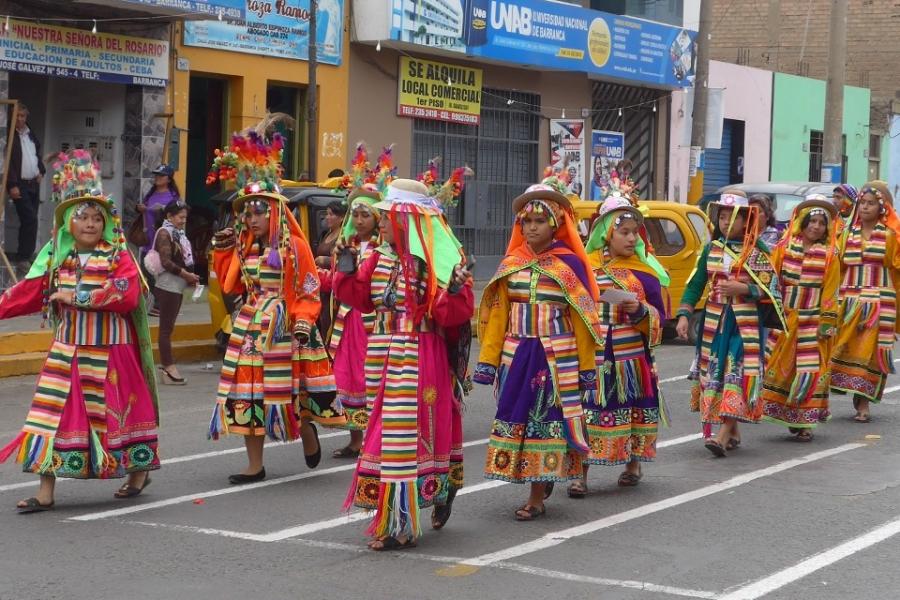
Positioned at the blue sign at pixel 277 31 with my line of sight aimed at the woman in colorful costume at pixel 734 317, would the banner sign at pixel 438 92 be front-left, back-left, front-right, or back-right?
back-left

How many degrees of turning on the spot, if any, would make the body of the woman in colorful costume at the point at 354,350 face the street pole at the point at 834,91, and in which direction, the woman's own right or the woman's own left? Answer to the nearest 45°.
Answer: approximately 180°

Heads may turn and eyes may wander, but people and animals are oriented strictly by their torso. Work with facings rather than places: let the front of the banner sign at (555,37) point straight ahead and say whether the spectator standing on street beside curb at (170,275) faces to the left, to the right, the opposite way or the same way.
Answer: to the left

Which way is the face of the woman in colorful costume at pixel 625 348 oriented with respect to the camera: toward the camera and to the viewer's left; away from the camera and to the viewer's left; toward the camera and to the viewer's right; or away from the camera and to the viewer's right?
toward the camera and to the viewer's left

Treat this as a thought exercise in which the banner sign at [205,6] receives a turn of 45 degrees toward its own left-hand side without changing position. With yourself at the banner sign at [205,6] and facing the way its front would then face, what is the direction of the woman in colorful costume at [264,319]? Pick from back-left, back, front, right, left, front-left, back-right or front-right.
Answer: front

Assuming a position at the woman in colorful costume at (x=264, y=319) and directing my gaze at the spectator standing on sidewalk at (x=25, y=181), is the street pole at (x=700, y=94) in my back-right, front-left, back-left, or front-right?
front-right

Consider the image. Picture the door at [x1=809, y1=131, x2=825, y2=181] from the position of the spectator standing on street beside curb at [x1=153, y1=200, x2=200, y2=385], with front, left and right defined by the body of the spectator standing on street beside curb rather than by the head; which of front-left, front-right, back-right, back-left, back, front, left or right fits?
left

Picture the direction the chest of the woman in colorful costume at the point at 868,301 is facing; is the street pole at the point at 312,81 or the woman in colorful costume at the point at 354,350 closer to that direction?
the woman in colorful costume

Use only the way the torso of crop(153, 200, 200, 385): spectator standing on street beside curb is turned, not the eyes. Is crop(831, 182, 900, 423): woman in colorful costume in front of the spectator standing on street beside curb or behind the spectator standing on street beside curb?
in front

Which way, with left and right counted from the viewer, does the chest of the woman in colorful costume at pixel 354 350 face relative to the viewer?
facing the viewer and to the left of the viewer

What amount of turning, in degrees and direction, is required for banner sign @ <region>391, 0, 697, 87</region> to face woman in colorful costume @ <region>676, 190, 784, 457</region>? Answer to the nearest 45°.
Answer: approximately 45° to its left

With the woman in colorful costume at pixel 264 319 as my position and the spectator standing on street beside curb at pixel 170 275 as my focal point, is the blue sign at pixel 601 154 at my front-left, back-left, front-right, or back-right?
front-right

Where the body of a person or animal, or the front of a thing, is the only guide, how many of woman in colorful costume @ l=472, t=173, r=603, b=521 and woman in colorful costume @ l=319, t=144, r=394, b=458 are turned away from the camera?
0

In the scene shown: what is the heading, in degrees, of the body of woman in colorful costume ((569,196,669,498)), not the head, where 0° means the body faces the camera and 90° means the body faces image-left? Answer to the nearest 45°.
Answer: approximately 45°
